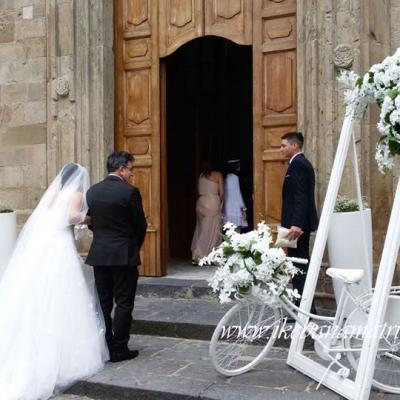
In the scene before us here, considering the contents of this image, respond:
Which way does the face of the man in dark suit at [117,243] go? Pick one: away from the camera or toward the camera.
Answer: away from the camera

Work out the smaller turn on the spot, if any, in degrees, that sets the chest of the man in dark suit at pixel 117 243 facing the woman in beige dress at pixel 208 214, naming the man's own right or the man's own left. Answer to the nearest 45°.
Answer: approximately 45° to the man's own left

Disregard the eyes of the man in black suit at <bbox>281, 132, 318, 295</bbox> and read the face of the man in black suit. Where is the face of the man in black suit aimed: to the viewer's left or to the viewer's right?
to the viewer's left

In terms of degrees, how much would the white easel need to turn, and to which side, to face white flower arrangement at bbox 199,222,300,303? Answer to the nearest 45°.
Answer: approximately 45° to its right

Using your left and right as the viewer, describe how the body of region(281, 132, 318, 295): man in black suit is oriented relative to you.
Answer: facing to the left of the viewer

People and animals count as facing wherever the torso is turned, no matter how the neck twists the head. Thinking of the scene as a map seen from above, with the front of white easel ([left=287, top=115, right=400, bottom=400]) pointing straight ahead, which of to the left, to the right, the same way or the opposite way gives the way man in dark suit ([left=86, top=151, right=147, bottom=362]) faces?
the opposite way

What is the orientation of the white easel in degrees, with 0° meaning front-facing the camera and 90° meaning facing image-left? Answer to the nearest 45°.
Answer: approximately 45°

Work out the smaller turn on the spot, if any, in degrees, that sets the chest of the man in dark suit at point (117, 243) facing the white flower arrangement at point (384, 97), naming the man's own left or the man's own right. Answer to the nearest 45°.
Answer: approximately 90° to the man's own right

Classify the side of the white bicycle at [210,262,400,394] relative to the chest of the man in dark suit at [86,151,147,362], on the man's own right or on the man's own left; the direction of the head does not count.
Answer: on the man's own right

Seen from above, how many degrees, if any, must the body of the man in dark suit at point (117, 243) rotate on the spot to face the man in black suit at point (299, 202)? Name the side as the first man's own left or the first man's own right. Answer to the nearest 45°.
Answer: approximately 45° to the first man's own right

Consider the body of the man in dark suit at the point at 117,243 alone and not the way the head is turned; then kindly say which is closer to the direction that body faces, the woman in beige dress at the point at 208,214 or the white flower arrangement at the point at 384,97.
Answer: the woman in beige dress

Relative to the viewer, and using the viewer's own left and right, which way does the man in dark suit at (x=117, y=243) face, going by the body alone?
facing away from the viewer and to the right of the viewer
